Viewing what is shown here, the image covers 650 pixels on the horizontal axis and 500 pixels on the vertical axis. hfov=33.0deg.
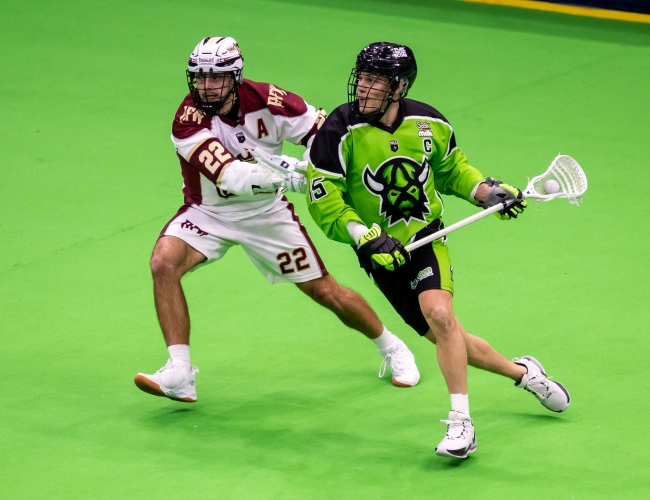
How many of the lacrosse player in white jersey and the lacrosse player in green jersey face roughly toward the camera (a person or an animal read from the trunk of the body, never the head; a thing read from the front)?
2

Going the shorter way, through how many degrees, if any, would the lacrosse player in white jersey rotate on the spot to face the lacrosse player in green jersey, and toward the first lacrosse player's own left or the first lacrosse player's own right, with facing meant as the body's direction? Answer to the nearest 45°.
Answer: approximately 45° to the first lacrosse player's own left

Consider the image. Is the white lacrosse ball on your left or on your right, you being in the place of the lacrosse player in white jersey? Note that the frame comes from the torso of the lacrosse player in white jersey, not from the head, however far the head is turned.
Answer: on your left

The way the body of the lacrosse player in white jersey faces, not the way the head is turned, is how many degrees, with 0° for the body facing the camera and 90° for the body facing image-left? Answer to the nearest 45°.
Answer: approximately 0°

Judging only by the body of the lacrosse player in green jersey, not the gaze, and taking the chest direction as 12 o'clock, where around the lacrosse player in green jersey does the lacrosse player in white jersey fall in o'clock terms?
The lacrosse player in white jersey is roughly at 4 o'clock from the lacrosse player in green jersey.

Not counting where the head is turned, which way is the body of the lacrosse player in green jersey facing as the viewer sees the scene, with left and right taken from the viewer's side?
facing the viewer
